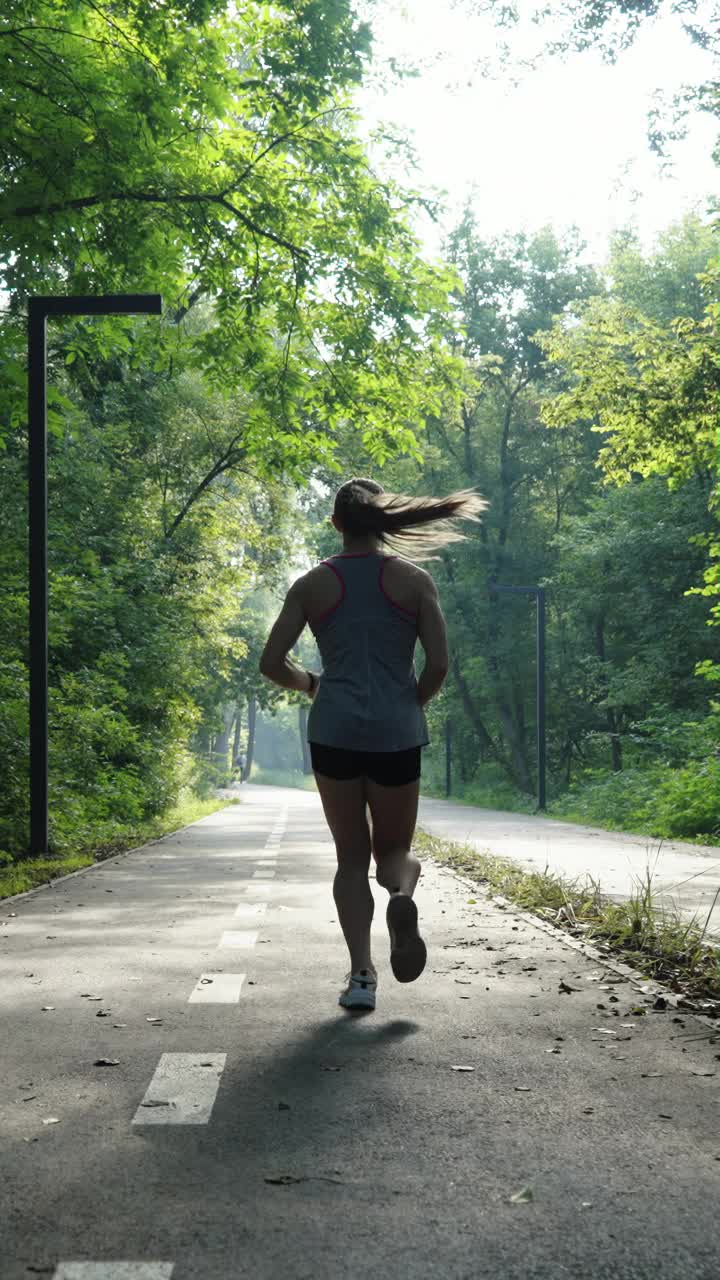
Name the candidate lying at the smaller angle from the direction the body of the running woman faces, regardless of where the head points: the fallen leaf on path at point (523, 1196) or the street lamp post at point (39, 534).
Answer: the street lamp post

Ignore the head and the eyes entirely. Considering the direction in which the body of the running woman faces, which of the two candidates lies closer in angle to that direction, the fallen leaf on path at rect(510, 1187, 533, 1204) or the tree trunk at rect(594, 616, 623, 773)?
the tree trunk

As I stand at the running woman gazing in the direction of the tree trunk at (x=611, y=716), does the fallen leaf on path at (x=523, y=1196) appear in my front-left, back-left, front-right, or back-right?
back-right

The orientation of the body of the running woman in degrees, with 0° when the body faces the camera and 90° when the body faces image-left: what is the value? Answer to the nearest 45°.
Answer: approximately 180°

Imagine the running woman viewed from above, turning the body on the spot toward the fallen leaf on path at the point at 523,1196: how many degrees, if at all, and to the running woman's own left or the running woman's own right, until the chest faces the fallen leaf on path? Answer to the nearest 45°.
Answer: approximately 180°

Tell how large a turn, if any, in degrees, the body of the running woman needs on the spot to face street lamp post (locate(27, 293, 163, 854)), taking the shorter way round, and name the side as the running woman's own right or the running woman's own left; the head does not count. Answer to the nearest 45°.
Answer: approximately 45° to the running woman's own left
